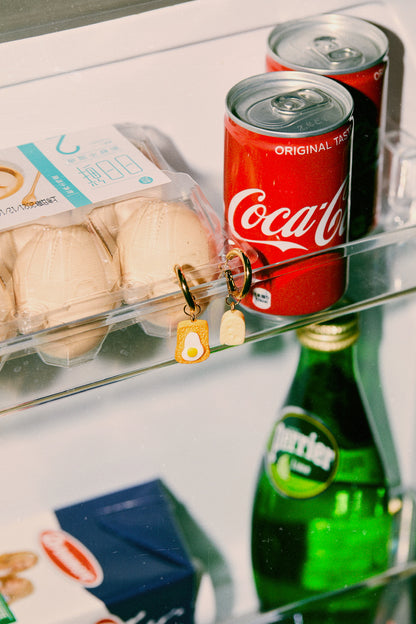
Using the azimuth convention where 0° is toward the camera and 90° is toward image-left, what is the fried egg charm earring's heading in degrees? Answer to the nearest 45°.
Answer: approximately 0°
